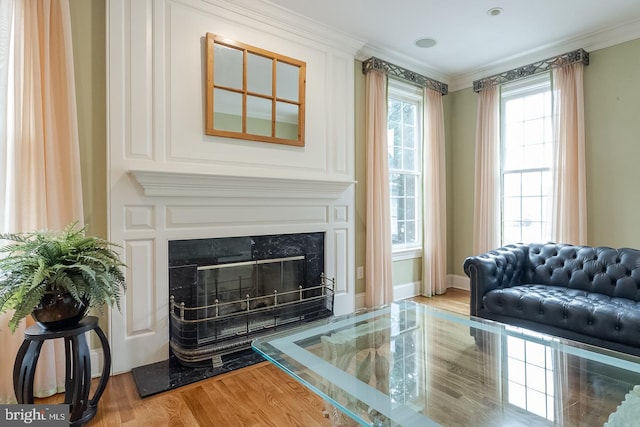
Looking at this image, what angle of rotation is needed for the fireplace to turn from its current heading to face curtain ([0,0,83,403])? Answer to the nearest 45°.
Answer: approximately 90° to its right

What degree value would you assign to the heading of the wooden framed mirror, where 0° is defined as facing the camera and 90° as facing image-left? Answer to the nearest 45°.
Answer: approximately 315°

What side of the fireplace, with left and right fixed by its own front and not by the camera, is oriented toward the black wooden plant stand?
right

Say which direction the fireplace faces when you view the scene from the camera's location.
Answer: facing the viewer and to the right of the viewer

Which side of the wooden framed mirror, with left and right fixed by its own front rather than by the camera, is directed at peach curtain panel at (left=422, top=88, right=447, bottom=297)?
left

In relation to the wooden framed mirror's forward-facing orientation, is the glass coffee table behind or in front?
in front

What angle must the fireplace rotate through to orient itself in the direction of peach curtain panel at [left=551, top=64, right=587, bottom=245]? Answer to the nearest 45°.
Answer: approximately 45° to its left

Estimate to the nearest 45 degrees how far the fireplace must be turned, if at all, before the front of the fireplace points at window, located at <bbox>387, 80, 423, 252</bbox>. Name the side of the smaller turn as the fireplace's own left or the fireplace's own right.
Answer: approximately 90° to the fireplace's own left

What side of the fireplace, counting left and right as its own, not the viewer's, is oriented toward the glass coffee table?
front
